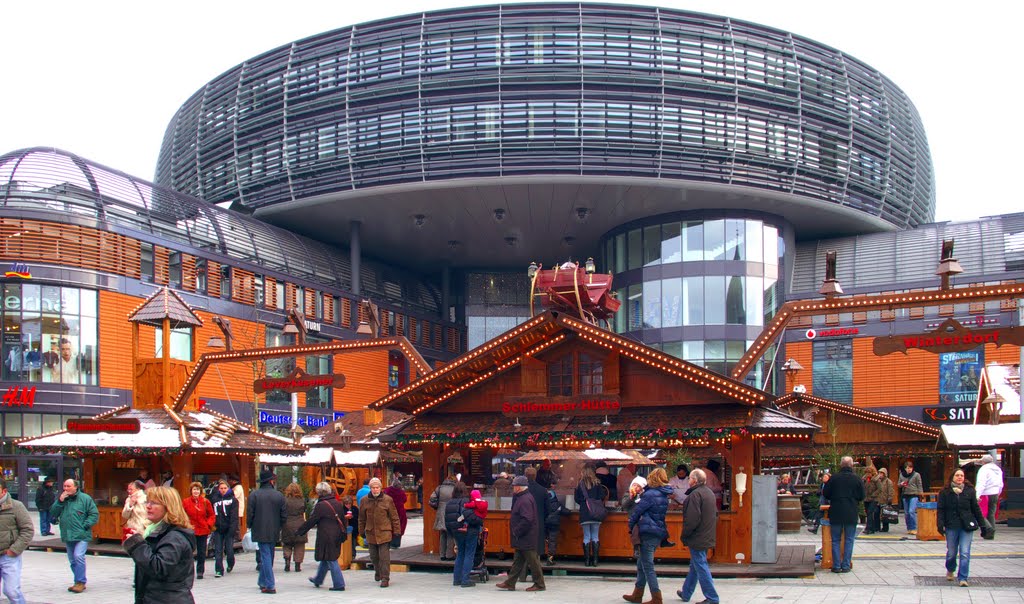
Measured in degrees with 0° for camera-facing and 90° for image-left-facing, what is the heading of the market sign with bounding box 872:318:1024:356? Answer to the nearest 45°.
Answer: approximately 0°

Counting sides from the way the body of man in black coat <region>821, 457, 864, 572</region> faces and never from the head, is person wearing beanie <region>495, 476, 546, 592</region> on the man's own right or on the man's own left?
on the man's own left

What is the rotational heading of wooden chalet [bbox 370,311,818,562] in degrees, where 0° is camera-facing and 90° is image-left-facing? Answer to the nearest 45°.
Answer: approximately 0°
